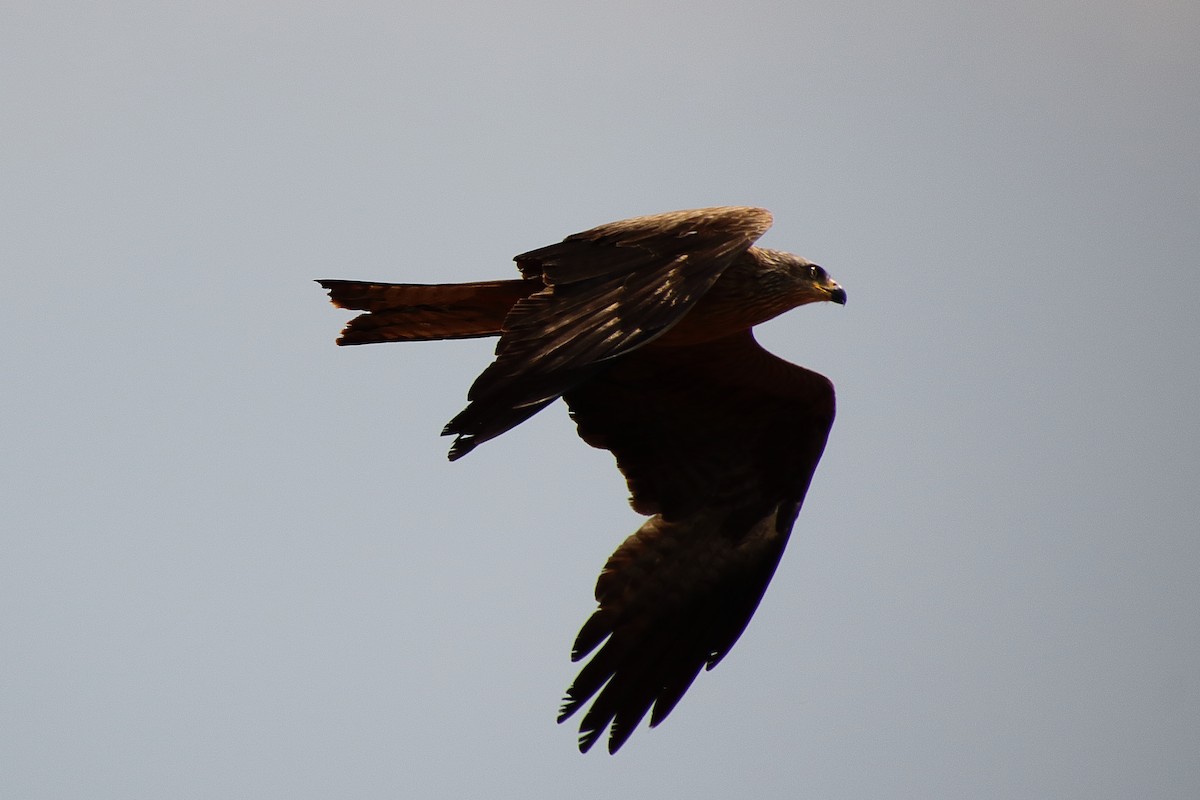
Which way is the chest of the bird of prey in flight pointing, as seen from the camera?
to the viewer's right
